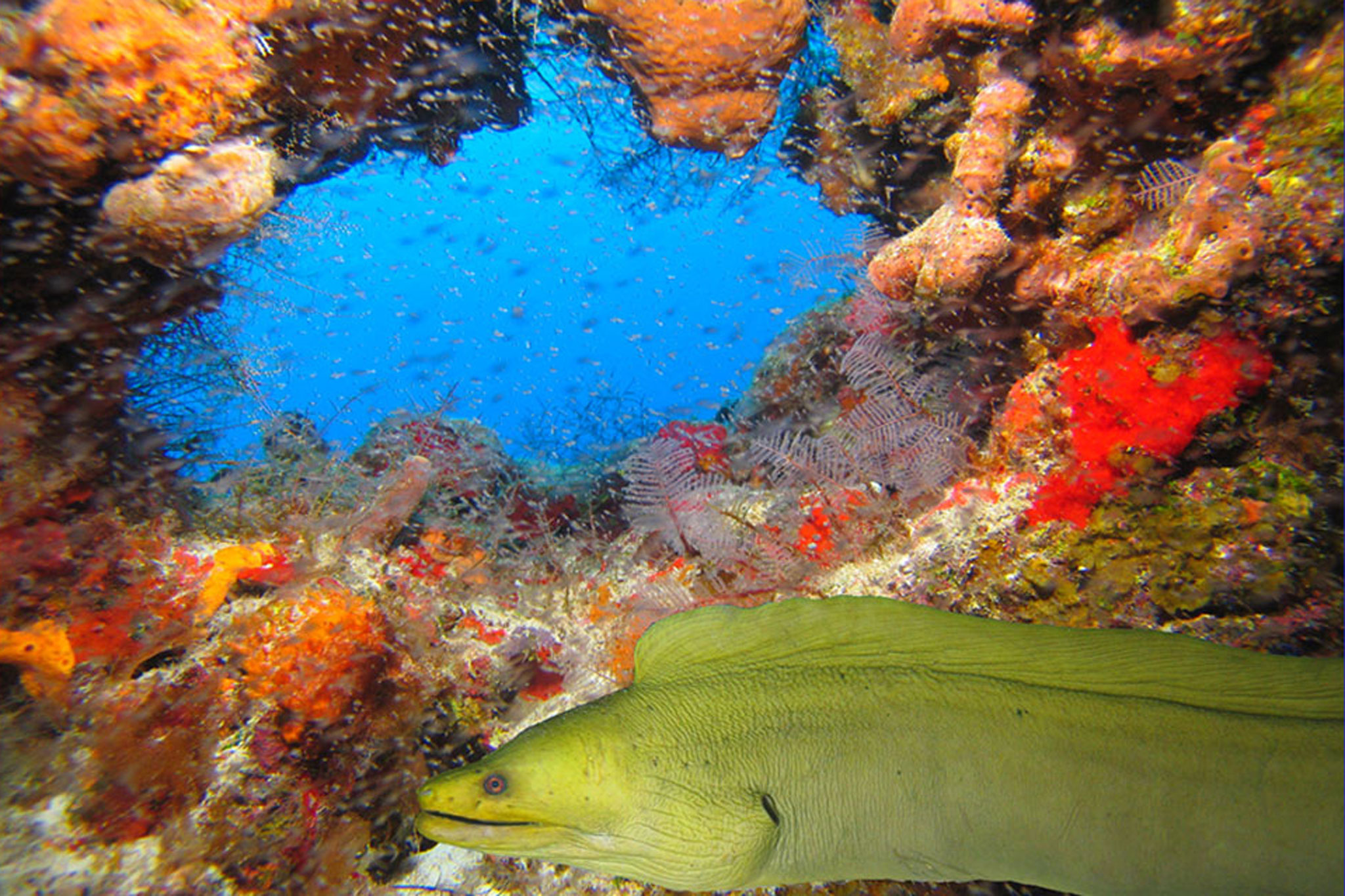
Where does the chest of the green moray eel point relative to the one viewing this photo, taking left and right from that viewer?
facing to the left of the viewer

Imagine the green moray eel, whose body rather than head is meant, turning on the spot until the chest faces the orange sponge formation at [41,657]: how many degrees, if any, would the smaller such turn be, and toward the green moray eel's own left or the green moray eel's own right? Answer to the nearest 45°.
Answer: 0° — it already faces it

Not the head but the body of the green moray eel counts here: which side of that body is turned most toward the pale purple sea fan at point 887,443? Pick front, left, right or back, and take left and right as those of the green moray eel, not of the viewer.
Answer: right

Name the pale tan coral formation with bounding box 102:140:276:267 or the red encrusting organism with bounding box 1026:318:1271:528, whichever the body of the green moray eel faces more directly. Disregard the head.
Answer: the pale tan coral formation

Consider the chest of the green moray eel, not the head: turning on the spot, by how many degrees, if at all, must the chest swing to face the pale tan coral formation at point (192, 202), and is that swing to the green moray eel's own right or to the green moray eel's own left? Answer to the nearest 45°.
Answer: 0° — it already faces it
